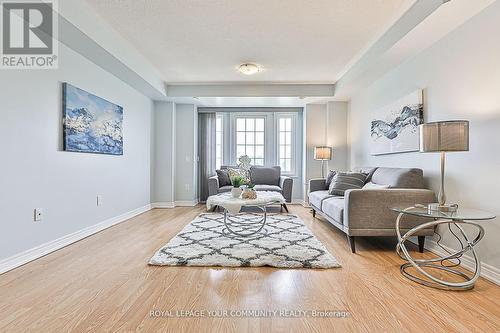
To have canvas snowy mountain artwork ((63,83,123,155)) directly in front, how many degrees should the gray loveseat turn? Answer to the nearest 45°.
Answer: approximately 45° to its right

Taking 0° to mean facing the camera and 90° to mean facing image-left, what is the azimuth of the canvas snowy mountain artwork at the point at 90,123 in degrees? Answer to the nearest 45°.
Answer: approximately 315°

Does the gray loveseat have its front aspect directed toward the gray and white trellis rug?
yes

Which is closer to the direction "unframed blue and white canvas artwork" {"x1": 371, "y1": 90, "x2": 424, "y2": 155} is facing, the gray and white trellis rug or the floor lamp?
the gray and white trellis rug

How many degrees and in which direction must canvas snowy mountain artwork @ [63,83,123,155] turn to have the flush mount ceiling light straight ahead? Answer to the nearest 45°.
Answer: approximately 45° to its left

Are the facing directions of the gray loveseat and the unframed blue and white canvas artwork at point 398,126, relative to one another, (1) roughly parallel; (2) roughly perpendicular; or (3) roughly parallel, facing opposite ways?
roughly perpendicular

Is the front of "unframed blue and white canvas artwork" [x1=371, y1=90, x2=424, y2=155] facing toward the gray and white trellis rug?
yes

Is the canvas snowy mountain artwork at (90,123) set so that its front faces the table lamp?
yes

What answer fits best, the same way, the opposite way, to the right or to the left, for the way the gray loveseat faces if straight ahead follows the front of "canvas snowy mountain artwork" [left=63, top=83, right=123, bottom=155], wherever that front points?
to the right

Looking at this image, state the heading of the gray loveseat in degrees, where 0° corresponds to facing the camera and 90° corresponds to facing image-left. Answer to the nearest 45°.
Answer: approximately 0°
